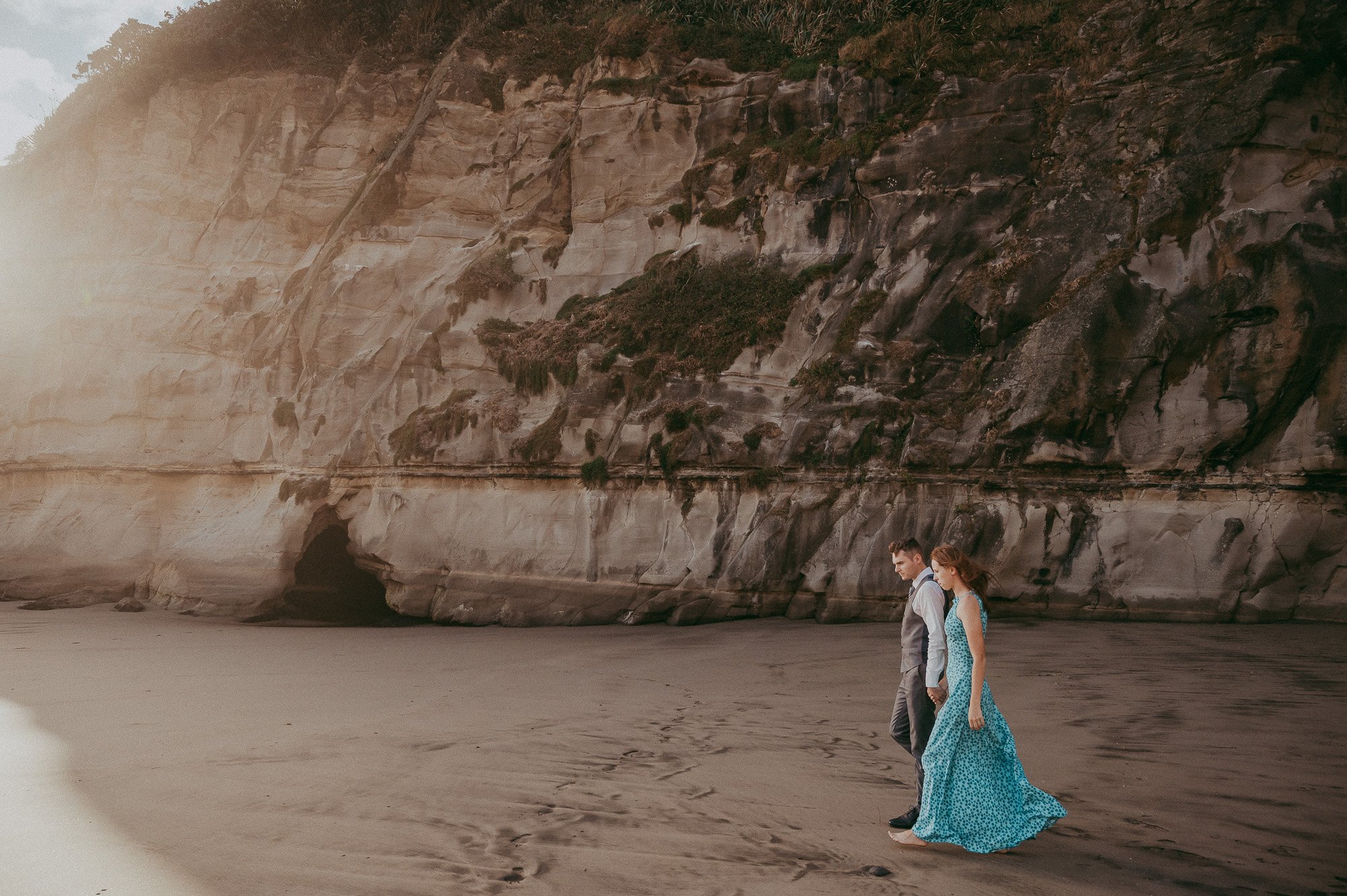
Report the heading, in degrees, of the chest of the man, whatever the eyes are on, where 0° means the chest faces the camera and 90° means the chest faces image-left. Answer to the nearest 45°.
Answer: approximately 90°

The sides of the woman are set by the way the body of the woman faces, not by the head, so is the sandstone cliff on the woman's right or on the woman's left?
on the woman's right

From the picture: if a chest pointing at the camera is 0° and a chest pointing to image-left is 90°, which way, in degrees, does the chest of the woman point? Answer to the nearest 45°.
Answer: approximately 90°

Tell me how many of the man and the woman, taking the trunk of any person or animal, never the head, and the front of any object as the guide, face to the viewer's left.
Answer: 2

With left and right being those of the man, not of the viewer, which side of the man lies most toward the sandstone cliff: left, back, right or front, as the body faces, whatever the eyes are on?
right
